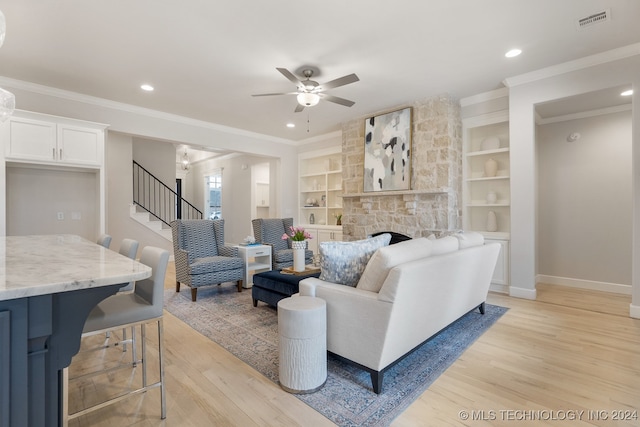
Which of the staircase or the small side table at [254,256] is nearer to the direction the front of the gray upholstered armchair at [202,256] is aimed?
the small side table

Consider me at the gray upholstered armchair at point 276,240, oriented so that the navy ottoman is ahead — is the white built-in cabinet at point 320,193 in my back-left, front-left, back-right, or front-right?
back-left

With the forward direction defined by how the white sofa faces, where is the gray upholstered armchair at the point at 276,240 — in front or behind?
in front

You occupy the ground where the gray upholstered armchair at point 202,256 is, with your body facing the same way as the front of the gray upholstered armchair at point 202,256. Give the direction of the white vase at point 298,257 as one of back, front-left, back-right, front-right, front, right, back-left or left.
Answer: front

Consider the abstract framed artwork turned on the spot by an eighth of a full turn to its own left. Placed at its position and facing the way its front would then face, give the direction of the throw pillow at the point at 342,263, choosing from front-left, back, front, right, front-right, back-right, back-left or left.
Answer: front

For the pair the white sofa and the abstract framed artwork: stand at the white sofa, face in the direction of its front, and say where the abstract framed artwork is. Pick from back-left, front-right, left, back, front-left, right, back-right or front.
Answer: front-right

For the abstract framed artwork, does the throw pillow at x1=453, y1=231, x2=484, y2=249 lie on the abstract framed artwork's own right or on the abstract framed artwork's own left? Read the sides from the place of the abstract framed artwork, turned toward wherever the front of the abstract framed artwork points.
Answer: on the abstract framed artwork's own left

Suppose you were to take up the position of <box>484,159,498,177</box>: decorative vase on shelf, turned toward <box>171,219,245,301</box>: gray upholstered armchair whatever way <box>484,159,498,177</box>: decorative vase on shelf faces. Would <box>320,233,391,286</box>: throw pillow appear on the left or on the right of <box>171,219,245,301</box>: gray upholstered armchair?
left

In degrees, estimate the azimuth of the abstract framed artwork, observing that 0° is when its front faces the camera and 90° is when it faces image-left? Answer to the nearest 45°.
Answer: approximately 45°

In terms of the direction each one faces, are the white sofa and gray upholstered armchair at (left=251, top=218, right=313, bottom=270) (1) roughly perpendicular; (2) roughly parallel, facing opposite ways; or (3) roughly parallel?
roughly parallel, facing opposite ways

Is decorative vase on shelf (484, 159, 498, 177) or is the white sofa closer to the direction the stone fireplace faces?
the white sofa

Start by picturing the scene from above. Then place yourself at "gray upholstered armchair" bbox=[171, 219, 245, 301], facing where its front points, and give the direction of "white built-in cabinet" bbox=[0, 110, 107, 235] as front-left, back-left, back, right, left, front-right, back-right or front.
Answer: back-right

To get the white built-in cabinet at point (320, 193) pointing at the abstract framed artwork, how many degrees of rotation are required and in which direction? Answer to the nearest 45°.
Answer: approximately 90° to its left

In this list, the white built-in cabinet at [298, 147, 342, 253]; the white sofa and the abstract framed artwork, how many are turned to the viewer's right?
0

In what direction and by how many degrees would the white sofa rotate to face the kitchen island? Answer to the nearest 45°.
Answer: approximately 90° to its left
